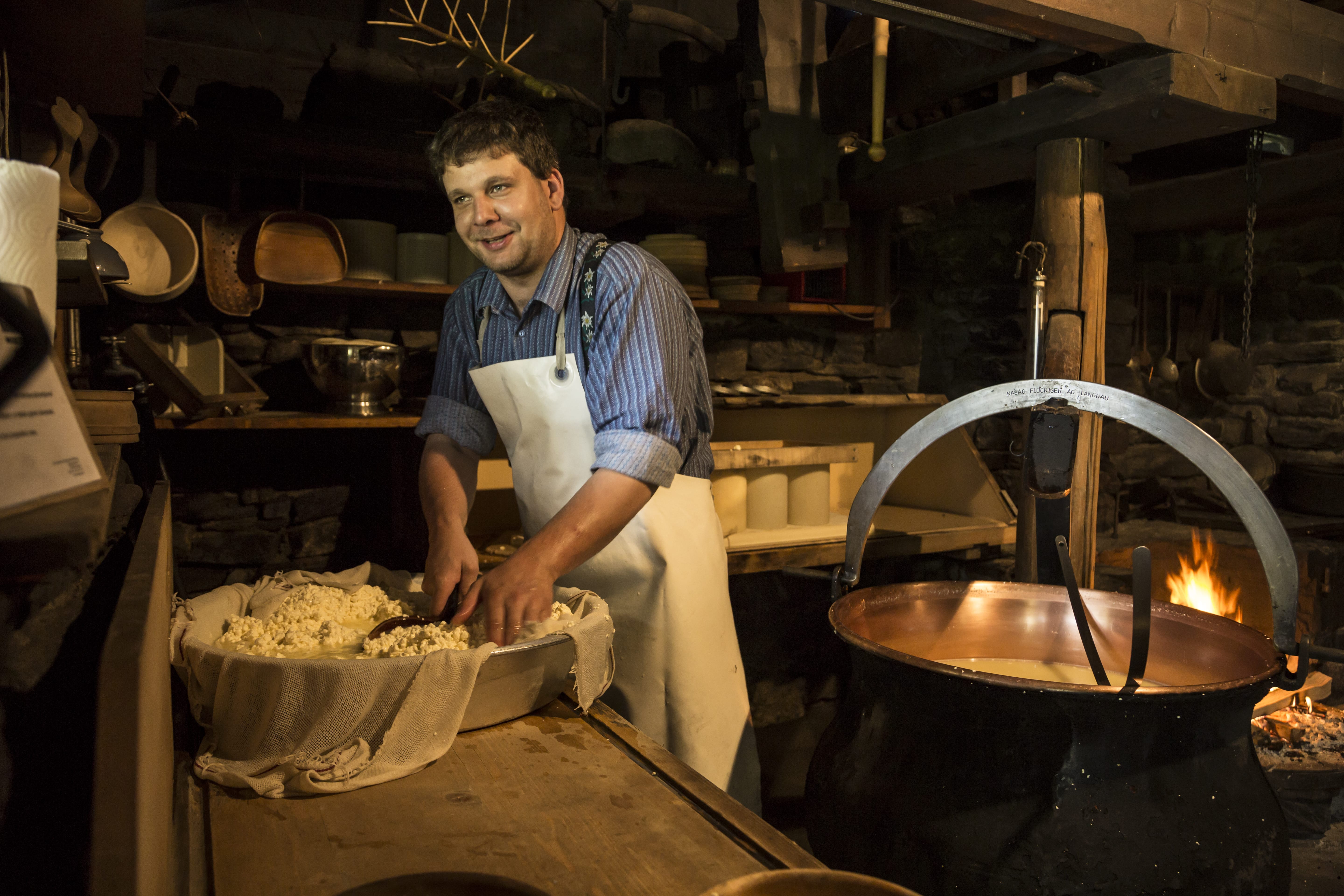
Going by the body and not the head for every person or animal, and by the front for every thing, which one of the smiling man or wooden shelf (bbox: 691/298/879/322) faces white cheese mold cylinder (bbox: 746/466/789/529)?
the wooden shelf

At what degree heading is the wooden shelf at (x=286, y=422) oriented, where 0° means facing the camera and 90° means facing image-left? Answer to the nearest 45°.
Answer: approximately 0°

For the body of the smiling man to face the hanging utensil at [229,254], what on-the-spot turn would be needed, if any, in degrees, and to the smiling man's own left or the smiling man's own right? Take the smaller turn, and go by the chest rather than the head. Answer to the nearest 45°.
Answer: approximately 90° to the smiling man's own right

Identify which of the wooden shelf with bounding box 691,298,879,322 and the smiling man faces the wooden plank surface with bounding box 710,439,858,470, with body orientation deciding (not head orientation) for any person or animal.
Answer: the wooden shelf

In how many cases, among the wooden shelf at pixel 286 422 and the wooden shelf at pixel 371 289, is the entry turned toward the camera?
2

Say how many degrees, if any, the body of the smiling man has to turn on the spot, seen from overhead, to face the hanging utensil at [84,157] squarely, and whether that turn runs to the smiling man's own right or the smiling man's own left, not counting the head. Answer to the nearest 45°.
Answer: approximately 45° to the smiling man's own right

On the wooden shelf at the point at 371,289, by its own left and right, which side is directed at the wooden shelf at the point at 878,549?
left

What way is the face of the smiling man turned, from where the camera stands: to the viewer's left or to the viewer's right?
to the viewer's left

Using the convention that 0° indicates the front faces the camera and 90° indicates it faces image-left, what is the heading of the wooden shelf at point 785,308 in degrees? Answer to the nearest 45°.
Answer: approximately 0°

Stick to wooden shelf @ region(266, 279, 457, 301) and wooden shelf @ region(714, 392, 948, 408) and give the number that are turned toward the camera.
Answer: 2
